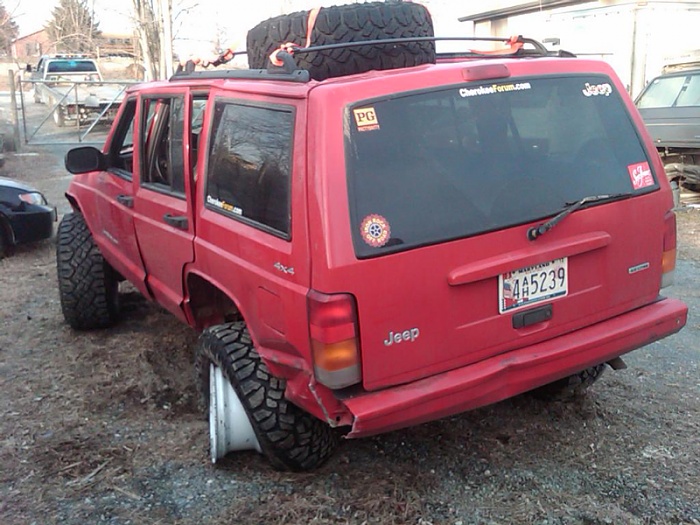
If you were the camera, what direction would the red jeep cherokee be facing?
facing away from the viewer and to the left of the viewer

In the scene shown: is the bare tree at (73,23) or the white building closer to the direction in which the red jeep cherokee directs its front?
the bare tree

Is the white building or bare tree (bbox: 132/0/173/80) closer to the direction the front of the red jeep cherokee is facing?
the bare tree

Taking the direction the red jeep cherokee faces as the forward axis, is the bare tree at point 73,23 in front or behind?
in front

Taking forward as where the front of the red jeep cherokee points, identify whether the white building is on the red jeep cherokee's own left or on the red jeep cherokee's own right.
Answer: on the red jeep cherokee's own right

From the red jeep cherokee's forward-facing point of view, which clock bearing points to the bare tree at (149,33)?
The bare tree is roughly at 1 o'clock from the red jeep cherokee.
